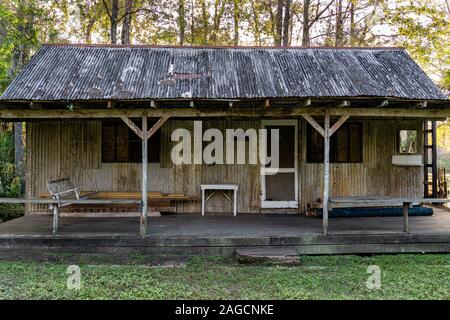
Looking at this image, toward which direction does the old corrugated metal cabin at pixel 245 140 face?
toward the camera
